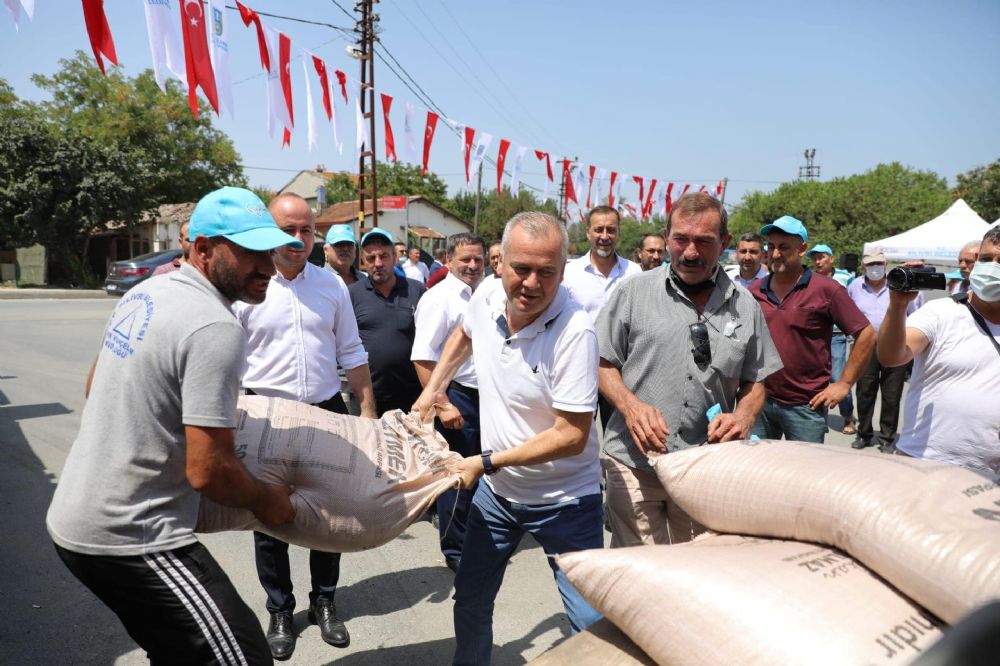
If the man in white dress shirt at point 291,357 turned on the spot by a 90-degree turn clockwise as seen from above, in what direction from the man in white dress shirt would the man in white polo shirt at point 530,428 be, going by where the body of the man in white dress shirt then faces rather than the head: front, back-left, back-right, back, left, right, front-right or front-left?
back-left

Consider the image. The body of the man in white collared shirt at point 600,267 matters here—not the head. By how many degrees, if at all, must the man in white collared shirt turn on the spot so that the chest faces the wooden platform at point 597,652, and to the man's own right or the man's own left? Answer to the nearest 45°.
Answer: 0° — they already face it

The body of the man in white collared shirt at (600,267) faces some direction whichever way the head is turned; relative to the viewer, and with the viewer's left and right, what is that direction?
facing the viewer

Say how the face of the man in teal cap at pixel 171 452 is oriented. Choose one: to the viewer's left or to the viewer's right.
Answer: to the viewer's right

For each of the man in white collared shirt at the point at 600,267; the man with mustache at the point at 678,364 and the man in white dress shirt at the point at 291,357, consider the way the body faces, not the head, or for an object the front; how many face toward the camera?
3

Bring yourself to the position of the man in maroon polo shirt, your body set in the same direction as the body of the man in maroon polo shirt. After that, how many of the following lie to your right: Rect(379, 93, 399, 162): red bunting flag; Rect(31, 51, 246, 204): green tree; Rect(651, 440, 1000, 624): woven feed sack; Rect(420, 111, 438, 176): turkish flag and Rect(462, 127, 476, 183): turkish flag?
4

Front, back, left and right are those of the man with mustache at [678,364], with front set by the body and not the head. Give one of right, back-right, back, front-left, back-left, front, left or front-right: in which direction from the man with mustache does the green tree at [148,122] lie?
back-right

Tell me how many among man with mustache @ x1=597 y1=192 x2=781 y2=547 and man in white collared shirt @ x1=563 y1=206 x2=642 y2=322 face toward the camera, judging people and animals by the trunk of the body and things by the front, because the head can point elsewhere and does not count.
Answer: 2

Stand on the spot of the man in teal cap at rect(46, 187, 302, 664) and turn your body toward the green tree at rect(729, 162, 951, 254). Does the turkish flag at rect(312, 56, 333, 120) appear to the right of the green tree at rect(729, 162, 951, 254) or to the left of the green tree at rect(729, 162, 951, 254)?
left

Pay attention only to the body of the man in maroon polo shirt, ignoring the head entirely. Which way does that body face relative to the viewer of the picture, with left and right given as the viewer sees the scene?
facing the viewer and to the left of the viewer

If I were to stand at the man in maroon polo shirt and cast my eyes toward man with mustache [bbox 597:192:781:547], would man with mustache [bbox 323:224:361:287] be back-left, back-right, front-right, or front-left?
front-right

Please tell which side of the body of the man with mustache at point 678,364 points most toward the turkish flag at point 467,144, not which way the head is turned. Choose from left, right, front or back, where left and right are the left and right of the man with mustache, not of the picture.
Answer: back

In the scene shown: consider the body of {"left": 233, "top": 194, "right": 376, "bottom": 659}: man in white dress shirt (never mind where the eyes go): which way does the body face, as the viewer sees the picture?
toward the camera

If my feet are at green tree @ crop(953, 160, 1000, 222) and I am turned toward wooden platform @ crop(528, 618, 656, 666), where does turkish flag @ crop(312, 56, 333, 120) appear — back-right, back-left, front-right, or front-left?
front-right

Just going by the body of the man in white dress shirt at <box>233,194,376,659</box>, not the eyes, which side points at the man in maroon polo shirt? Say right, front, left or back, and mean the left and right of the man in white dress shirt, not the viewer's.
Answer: left

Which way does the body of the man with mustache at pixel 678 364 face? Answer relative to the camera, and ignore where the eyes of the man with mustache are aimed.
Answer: toward the camera
